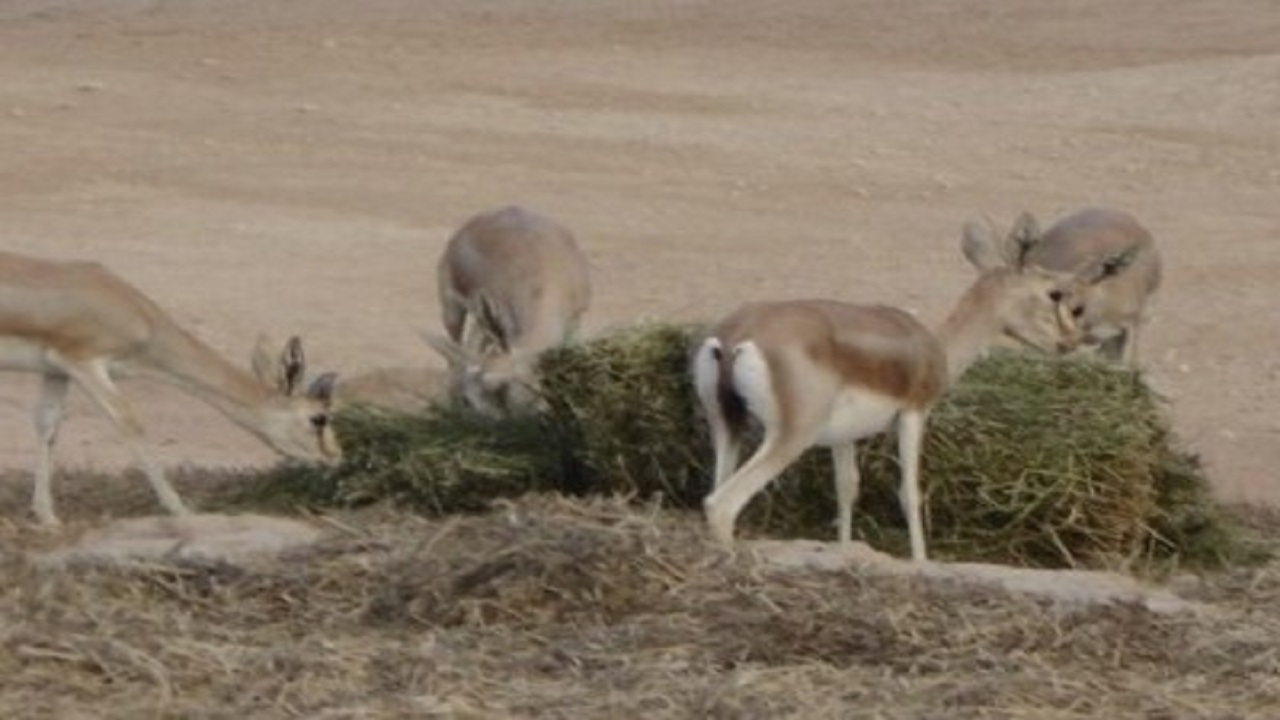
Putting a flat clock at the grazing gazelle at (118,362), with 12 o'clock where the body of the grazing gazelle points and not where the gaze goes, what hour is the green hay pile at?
The green hay pile is roughly at 1 o'clock from the grazing gazelle.

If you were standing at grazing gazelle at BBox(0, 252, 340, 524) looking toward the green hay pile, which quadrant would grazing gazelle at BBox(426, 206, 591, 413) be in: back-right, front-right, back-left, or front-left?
front-left

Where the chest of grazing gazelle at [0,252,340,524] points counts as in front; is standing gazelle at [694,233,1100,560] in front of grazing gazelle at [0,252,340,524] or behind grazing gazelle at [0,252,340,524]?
in front

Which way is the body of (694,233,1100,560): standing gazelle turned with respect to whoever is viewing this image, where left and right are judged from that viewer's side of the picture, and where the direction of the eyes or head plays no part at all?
facing away from the viewer and to the right of the viewer

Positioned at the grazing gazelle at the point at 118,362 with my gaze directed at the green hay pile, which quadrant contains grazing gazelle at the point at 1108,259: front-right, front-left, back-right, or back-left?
front-left

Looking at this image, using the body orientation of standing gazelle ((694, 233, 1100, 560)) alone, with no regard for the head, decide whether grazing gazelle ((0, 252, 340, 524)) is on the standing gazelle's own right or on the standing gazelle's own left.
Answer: on the standing gazelle's own left

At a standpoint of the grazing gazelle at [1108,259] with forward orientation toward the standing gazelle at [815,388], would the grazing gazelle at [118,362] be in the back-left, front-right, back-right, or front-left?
front-right

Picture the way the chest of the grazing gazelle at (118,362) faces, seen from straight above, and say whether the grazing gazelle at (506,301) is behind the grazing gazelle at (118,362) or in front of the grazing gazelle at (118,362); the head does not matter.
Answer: in front

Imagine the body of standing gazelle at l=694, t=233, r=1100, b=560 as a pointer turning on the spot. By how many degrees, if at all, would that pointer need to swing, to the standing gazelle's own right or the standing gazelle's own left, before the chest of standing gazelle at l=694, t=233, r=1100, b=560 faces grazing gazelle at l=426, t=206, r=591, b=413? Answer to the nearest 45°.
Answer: approximately 90° to the standing gazelle's own left

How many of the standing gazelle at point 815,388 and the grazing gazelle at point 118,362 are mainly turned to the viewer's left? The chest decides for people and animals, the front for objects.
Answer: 0

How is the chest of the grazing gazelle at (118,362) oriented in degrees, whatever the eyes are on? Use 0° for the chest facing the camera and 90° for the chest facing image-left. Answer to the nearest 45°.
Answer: approximately 270°

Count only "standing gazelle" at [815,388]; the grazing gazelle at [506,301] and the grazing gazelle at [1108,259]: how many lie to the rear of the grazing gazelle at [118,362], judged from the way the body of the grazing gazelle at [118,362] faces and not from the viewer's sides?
0
